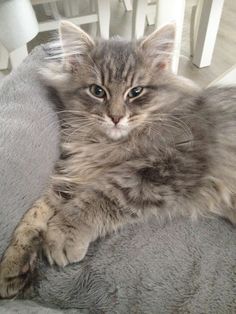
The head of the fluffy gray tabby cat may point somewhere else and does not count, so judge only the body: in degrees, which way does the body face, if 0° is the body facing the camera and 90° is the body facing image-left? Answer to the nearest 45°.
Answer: approximately 45°

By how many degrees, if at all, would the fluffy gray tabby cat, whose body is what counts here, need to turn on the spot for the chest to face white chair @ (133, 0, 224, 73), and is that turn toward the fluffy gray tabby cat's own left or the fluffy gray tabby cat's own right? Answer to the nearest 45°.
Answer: approximately 180°
